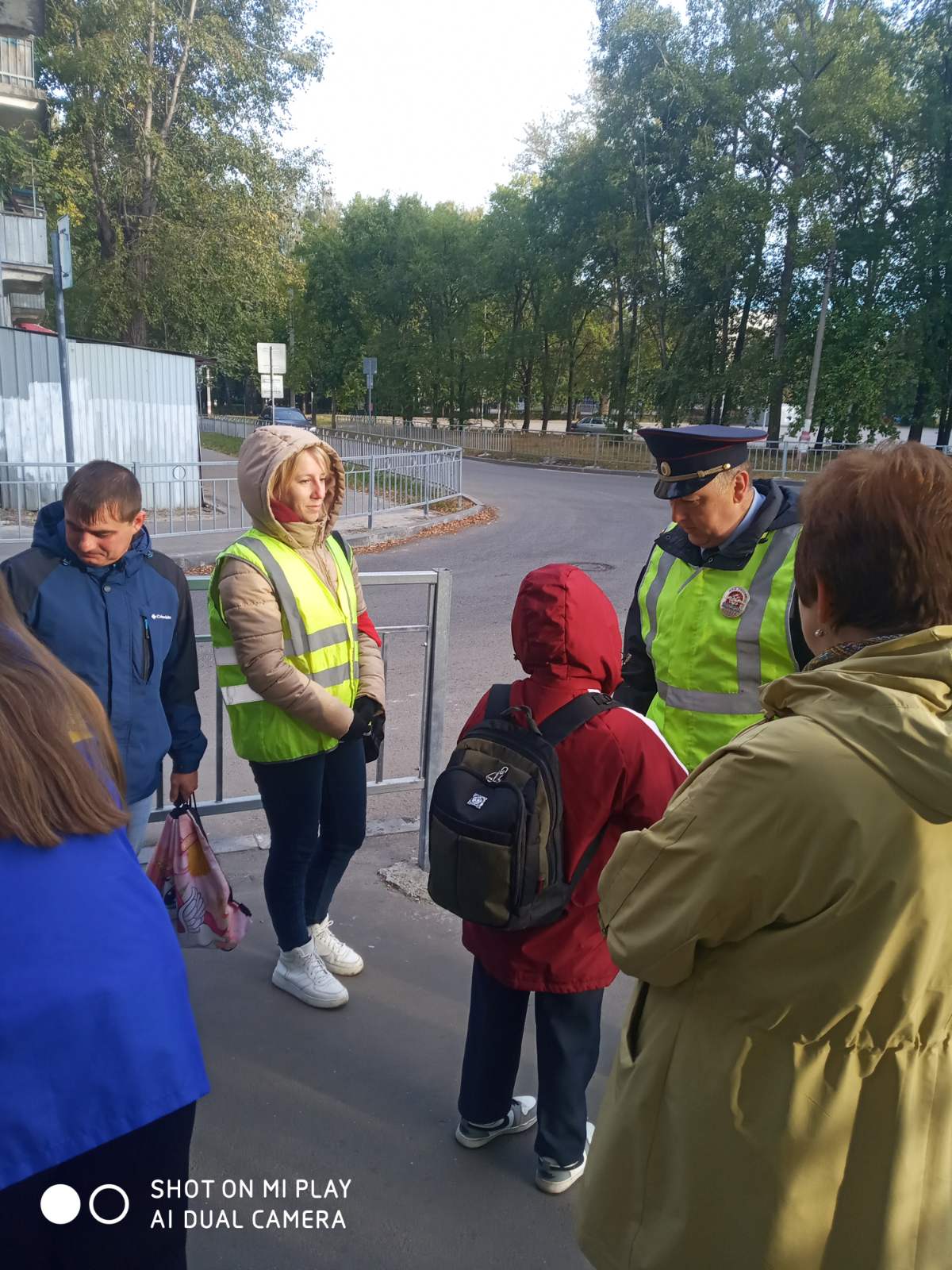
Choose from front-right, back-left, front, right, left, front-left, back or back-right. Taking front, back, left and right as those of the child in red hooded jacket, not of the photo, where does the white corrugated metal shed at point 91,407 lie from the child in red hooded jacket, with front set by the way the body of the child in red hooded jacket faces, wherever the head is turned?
left

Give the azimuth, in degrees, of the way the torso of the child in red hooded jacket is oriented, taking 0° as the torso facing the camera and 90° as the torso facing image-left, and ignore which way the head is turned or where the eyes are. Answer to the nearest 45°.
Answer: approximately 225°

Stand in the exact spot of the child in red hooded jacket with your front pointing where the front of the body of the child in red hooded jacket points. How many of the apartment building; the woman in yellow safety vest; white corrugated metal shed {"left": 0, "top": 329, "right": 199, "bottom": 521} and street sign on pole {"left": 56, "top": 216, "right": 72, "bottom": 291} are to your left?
4

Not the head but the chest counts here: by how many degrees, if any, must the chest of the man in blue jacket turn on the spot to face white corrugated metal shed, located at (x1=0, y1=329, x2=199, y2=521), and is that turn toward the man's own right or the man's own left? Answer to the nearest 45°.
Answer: approximately 180°

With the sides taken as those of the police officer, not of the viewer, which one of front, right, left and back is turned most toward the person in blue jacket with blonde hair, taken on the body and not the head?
front

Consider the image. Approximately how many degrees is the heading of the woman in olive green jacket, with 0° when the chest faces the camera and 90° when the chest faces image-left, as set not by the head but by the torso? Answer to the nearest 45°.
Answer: approximately 135°

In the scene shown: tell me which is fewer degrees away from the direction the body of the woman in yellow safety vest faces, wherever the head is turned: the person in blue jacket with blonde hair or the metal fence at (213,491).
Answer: the person in blue jacket with blonde hair

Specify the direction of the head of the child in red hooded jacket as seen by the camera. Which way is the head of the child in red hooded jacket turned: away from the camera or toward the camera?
away from the camera

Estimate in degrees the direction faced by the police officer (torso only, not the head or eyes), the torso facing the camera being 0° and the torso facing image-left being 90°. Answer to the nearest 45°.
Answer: approximately 45°

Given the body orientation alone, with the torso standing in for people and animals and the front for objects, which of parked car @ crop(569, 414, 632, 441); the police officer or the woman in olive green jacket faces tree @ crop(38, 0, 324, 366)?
the woman in olive green jacket

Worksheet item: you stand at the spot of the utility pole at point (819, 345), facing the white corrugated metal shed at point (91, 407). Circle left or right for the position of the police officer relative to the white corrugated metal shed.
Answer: left

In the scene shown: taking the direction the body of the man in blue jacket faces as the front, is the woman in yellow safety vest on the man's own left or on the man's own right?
on the man's own left
